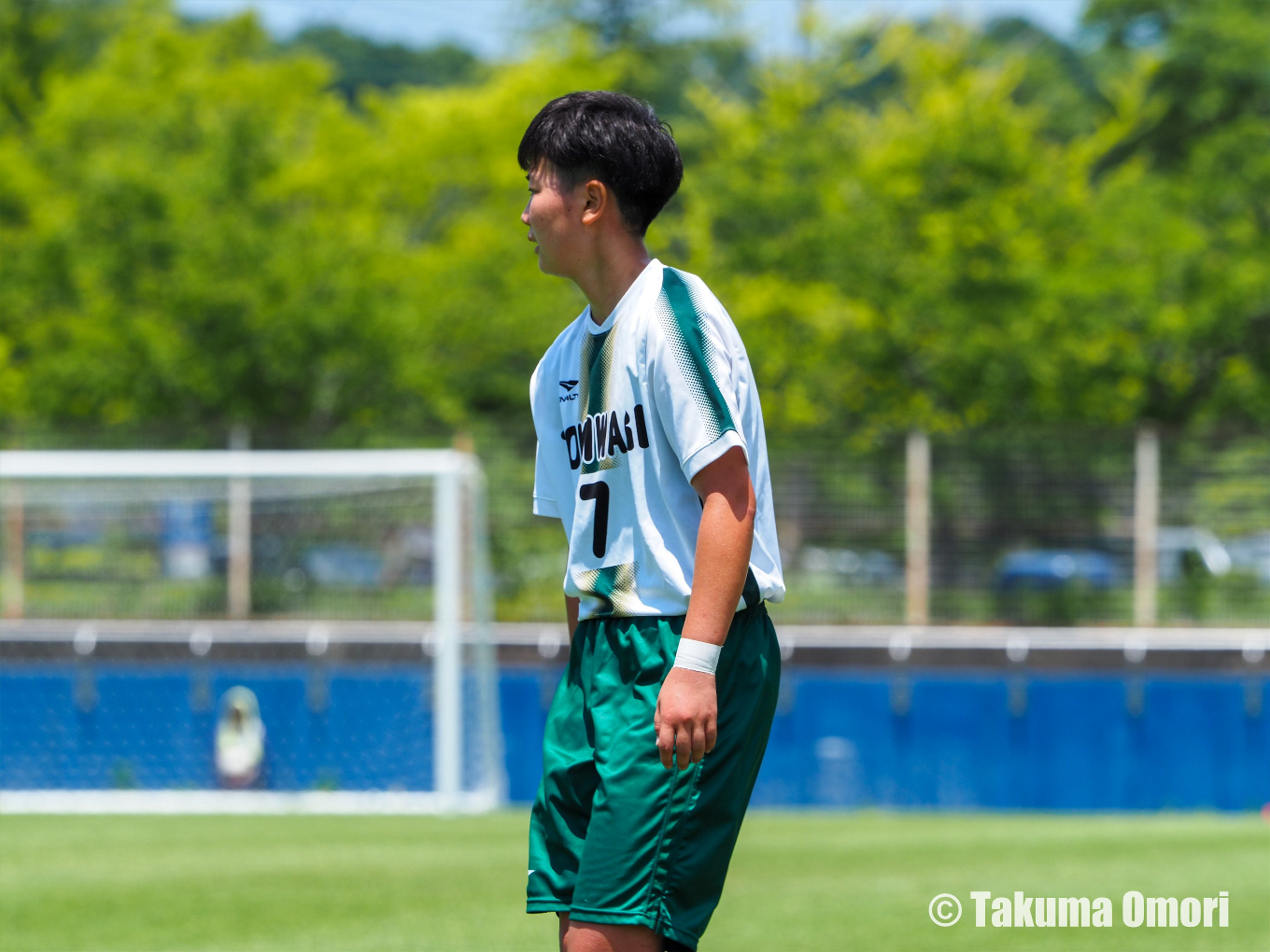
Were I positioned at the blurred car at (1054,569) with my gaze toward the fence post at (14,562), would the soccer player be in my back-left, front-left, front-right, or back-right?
front-left

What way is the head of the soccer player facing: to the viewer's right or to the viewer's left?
to the viewer's left

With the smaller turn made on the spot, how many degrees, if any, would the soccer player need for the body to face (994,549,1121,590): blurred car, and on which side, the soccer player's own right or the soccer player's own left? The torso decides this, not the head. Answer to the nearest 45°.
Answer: approximately 135° to the soccer player's own right

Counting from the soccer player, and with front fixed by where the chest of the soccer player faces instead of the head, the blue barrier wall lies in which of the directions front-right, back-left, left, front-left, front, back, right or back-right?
back-right

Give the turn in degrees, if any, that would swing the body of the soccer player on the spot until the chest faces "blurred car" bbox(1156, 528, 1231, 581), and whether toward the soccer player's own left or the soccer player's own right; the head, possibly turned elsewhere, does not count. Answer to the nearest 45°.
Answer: approximately 135° to the soccer player's own right

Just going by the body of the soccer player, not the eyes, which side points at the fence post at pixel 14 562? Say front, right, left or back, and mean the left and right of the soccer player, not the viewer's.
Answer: right

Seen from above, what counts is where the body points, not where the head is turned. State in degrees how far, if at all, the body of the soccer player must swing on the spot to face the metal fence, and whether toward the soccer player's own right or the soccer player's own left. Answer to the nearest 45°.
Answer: approximately 135° to the soccer player's own right

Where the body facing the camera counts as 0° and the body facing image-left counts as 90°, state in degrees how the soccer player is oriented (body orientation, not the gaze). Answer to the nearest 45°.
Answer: approximately 45°

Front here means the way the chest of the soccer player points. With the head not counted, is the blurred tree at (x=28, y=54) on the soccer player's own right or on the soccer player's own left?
on the soccer player's own right

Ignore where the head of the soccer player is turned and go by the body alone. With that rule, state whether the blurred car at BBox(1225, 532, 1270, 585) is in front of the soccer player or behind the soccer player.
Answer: behind
